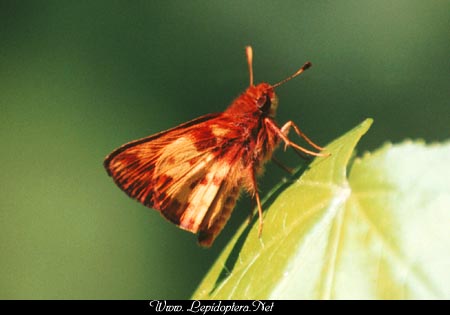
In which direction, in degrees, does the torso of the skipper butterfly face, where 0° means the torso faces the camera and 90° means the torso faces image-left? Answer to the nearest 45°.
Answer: approximately 270°
